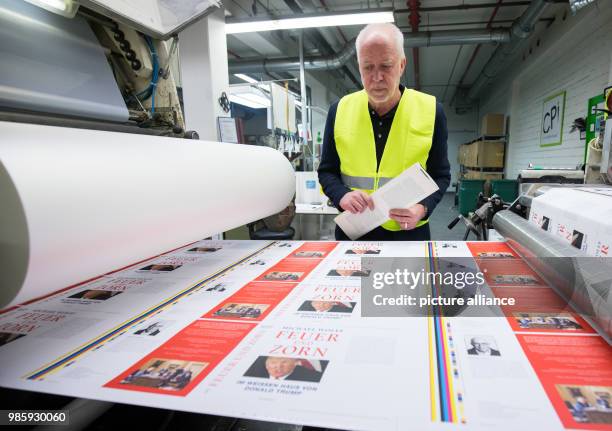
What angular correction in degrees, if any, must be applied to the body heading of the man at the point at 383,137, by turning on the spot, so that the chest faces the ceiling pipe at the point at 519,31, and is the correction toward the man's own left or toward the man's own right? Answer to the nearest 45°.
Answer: approximately 135° to the man's own left

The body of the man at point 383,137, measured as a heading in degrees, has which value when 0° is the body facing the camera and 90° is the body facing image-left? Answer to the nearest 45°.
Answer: approximately 0°

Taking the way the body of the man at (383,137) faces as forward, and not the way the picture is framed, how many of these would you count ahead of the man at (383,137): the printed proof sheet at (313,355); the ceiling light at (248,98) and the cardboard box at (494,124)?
1

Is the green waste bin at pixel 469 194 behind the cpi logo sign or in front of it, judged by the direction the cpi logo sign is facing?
in front

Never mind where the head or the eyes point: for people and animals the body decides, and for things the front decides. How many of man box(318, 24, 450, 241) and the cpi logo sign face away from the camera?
0

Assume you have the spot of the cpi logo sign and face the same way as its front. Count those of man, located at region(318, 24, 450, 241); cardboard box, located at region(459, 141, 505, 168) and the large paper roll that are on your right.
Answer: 1

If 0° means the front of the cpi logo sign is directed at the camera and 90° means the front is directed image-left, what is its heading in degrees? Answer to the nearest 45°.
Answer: approximately 45°

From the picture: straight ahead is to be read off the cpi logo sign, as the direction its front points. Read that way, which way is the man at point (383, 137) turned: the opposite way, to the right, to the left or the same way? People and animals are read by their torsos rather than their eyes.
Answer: to the left

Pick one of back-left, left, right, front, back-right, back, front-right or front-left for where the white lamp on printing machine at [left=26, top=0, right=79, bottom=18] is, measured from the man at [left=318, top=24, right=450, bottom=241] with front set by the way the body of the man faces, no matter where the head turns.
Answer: front-right

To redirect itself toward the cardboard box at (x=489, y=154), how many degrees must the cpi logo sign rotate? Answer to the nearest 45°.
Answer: approximately 90° to its right

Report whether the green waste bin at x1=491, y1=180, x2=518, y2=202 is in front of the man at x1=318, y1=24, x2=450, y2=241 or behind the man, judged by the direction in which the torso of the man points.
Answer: behind

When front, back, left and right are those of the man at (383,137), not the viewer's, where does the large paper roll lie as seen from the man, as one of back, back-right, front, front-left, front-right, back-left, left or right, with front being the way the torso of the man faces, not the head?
front-right

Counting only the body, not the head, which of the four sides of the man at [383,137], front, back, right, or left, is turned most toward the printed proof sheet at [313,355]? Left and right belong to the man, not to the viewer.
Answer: front
